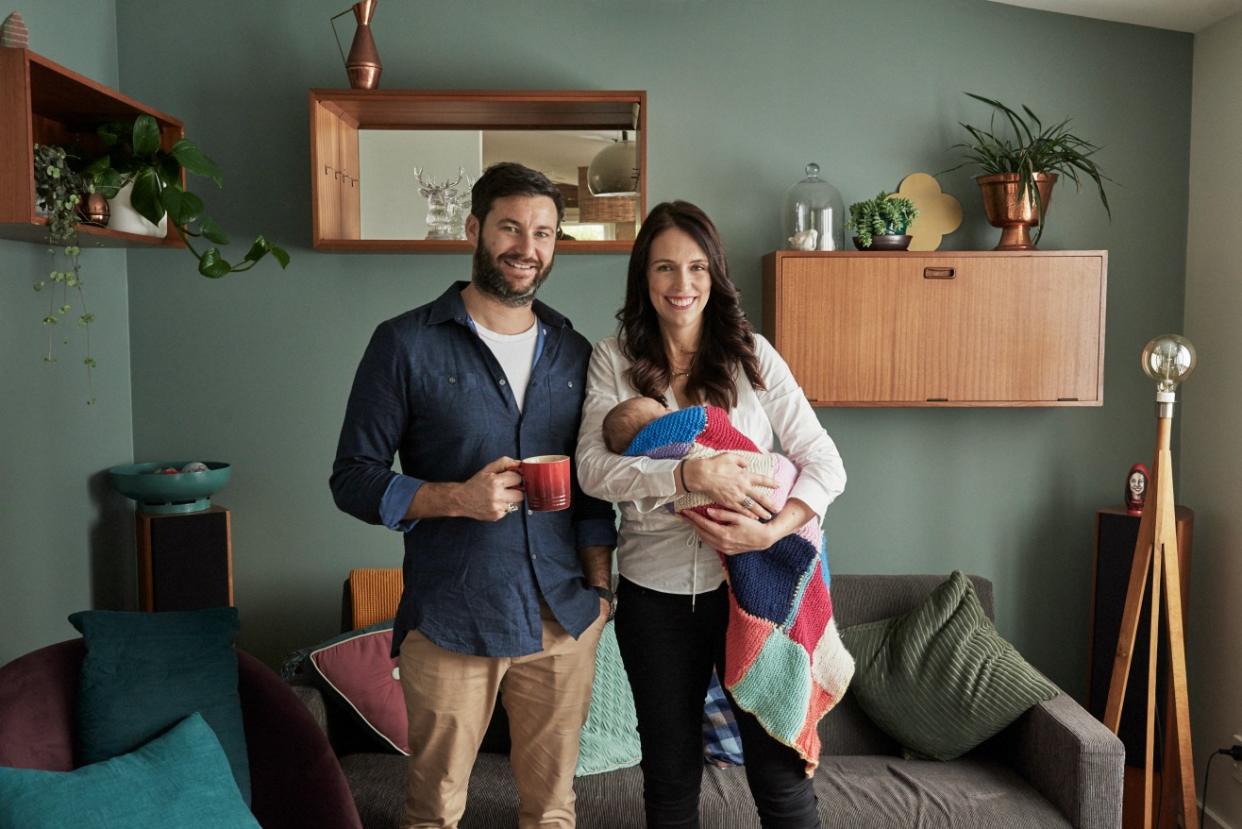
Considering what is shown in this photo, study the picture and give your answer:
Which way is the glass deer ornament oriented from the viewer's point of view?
toward the camera

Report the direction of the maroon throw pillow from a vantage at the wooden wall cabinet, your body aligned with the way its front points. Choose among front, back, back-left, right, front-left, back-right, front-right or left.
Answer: front-right

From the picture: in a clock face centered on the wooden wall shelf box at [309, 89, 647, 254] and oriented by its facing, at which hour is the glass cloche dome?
The glass cloche dome is roughly at 9 o'clock from the wooden wall shelf box.

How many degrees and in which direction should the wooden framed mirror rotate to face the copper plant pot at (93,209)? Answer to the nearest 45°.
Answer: approximately 45° to its right

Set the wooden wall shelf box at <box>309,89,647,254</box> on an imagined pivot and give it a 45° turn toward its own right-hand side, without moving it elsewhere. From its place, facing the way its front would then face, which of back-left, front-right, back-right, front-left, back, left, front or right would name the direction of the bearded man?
front-left

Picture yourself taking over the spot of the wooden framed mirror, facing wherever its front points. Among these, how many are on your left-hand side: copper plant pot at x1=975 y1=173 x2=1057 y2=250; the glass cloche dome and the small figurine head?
3

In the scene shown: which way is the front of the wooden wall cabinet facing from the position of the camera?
facing the viewer

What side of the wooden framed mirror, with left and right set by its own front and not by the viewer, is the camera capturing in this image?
front

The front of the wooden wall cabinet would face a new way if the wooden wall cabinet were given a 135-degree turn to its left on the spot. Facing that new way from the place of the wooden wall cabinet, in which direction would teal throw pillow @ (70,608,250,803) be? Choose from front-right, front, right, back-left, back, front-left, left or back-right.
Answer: back

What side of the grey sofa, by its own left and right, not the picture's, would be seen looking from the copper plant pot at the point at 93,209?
right

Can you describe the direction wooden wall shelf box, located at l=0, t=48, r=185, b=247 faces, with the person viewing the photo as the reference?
facing the viewer and to the right of the viewer

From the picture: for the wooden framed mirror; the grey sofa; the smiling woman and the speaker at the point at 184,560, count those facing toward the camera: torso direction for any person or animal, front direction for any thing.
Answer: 4
